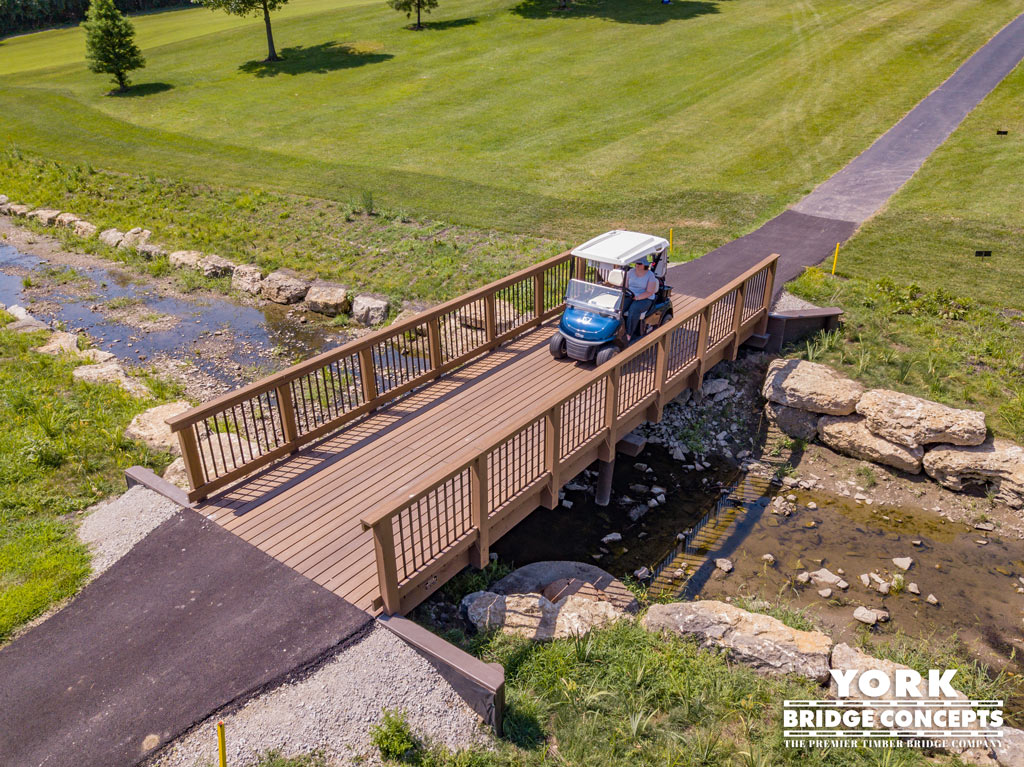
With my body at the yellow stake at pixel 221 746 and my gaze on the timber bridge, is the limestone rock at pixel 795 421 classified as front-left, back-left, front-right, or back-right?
front-right

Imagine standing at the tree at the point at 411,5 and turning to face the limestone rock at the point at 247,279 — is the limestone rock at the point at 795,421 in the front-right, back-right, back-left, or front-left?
front-left

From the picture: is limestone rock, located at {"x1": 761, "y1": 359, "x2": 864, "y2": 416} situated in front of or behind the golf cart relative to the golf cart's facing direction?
behind

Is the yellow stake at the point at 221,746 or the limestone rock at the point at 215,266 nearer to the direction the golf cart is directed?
the yellow stake

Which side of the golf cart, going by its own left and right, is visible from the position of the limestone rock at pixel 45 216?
right

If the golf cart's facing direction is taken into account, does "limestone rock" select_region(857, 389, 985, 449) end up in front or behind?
behind

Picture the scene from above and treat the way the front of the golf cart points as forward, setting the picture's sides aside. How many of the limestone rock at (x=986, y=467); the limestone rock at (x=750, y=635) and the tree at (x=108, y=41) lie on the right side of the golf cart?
1

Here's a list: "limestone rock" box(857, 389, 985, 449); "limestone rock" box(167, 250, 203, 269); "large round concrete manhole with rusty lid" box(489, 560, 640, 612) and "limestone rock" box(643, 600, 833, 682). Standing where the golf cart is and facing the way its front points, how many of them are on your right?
1

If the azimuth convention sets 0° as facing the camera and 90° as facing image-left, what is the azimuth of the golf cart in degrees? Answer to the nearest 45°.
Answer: approximately 45°

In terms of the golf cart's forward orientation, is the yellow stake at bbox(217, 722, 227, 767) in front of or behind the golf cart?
in front

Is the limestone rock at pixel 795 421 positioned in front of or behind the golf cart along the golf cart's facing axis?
behind

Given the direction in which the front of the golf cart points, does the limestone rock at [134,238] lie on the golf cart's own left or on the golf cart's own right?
on the golf cart's own right

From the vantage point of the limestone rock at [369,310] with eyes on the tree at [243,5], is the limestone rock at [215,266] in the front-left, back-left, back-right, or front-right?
front-left

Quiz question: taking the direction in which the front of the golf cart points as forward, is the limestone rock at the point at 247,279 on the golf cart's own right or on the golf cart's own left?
on the golf cart's own right
